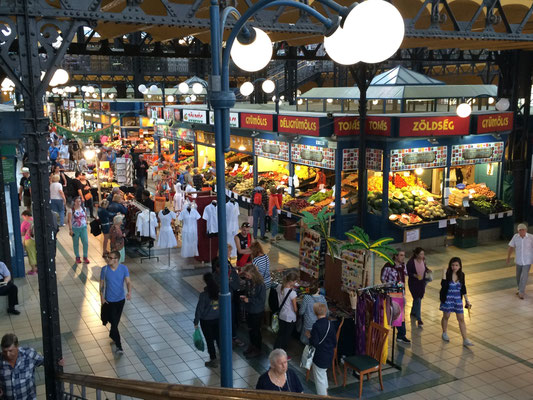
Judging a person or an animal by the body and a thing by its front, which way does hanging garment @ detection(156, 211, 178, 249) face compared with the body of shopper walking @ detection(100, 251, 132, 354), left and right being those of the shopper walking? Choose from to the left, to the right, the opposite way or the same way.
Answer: the same way

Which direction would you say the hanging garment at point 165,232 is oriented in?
toward the camera

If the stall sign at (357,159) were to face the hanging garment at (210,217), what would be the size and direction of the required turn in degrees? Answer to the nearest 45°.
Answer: approximately 45° to its right

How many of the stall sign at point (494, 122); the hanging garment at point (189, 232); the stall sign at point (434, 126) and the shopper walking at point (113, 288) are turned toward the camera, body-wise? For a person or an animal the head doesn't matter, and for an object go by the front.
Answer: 4

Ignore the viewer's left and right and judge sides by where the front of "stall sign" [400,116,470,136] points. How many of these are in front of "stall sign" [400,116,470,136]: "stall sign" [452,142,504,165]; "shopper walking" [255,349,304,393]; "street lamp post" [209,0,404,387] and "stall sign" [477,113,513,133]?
2

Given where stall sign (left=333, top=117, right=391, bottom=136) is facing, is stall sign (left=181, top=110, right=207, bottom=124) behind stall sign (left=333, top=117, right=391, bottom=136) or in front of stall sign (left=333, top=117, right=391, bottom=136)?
behind

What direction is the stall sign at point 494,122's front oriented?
toward the camera

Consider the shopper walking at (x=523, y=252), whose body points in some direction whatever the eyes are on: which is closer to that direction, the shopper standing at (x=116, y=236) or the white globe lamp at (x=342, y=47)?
the white globe lamp

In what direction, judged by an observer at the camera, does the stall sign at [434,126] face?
facing the viewer

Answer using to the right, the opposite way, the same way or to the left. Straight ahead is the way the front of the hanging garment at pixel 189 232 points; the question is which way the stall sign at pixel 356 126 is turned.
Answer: the same way

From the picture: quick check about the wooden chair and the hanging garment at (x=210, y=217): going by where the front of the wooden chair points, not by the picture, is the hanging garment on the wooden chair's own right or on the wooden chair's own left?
on the wooden chair's own right

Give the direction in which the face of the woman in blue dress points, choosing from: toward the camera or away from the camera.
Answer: toward the camera

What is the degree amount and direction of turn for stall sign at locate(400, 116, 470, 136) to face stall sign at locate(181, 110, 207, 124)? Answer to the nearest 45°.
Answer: approximately 135° to its right

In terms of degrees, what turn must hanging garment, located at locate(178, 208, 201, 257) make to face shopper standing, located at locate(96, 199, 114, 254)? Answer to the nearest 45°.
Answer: approximately 90° to its right

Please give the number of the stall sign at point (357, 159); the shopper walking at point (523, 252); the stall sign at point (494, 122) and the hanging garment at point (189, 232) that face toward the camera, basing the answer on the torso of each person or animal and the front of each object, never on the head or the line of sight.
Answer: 4

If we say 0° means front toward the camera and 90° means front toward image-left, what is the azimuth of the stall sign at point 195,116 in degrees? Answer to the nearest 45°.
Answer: approximately 45°

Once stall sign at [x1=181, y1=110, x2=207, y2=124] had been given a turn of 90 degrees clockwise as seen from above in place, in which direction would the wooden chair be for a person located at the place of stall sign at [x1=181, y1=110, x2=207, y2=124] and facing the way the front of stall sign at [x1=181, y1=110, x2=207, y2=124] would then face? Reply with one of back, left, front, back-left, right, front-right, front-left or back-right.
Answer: back-left

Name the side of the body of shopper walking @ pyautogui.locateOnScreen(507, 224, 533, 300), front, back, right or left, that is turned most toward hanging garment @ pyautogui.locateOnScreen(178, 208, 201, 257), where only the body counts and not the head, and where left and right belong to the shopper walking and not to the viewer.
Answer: right

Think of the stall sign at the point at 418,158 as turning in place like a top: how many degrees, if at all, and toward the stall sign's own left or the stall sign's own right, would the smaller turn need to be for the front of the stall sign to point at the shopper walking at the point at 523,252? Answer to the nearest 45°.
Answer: approximately 45° to the stall sign's own left
